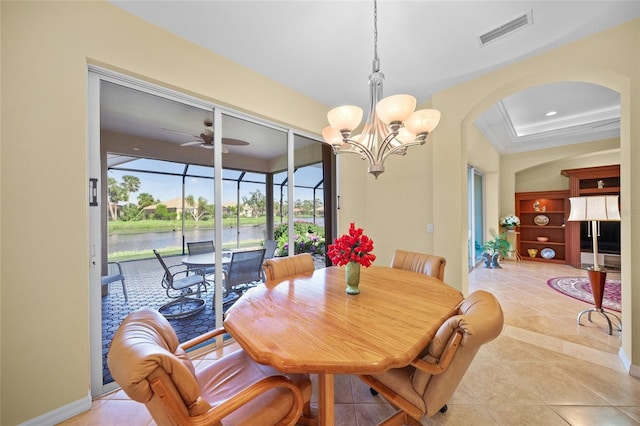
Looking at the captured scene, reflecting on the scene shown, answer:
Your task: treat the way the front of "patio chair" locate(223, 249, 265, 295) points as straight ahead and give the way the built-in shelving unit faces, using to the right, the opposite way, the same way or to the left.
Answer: to the left

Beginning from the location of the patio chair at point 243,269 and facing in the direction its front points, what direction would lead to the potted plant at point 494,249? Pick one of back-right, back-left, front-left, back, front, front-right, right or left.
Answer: back-right

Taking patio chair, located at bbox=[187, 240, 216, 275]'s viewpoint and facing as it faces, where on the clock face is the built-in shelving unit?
The built-in shelving unit is roughly at 9 o'clock from the patio chair.

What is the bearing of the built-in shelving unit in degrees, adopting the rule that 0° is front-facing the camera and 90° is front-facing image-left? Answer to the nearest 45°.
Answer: approximately 0°

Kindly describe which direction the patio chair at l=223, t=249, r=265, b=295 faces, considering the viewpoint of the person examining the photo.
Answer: facing away from the viewer and to the left of the viewer

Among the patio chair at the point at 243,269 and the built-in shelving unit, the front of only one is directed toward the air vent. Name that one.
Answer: the built-in shelving unit

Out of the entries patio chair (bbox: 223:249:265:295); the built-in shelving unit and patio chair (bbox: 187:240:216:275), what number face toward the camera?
2

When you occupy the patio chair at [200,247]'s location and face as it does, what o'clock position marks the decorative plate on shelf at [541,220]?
The decorative plate on shelf is roughly at 9 o'clock from the patio chair.

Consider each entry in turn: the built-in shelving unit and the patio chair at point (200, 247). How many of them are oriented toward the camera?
2

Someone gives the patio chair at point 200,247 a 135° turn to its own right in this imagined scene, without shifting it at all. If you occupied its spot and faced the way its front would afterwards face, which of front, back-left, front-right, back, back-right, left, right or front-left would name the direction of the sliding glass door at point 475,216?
back-right

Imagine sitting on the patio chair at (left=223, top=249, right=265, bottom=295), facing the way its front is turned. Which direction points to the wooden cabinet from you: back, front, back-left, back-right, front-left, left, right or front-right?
back-right

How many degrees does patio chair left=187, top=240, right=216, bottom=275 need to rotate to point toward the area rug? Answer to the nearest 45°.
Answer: approximately 90° to its left

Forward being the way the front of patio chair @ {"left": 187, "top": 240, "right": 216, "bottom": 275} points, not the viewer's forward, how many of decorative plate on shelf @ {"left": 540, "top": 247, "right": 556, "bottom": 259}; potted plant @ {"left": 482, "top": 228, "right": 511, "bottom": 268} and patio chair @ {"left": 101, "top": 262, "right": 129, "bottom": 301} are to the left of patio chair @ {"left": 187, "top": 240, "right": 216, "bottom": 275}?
2

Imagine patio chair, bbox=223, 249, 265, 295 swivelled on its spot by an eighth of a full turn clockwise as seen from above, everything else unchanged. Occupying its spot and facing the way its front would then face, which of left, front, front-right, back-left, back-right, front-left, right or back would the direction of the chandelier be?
back-right

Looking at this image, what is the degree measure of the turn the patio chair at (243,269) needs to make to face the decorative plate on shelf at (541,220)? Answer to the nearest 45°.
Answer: approximately 135° to its right
